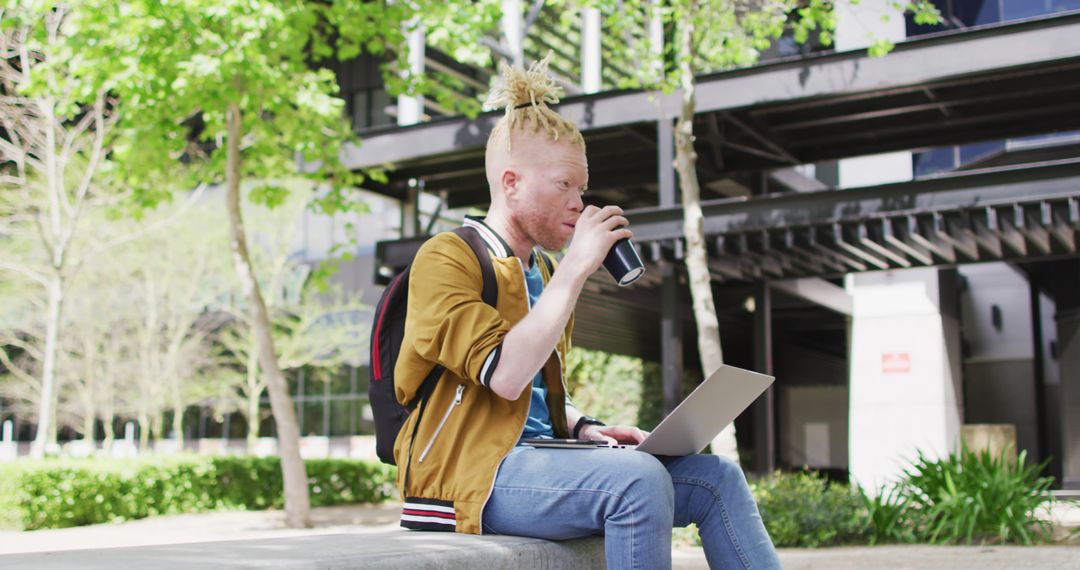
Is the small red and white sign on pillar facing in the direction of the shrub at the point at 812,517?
yes

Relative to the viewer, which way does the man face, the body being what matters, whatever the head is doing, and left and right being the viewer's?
facing to the right of the viewer

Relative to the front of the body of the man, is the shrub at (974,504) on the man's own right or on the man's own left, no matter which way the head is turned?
on the man's own left

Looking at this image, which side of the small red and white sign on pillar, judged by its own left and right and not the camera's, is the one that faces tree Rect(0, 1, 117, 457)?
right

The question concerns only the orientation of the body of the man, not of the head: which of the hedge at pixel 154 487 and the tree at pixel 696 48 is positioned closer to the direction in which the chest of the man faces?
the tree

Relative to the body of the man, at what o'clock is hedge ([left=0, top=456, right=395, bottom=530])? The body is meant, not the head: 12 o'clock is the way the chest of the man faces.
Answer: The hedge is roughly at 8 o'clock from the man.

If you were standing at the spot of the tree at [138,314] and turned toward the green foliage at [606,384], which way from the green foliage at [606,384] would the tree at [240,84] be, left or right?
right

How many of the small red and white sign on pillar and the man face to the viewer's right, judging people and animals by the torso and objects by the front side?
1

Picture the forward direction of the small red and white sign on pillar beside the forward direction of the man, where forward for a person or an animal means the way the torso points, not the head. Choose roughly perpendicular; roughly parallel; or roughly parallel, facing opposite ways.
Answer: roughly perpendicular

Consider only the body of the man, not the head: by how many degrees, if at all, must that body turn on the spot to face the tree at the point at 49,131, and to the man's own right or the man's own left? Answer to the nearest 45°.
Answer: approximately 135° to the man's own left

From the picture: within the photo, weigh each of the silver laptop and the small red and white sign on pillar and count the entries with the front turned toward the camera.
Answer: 1
